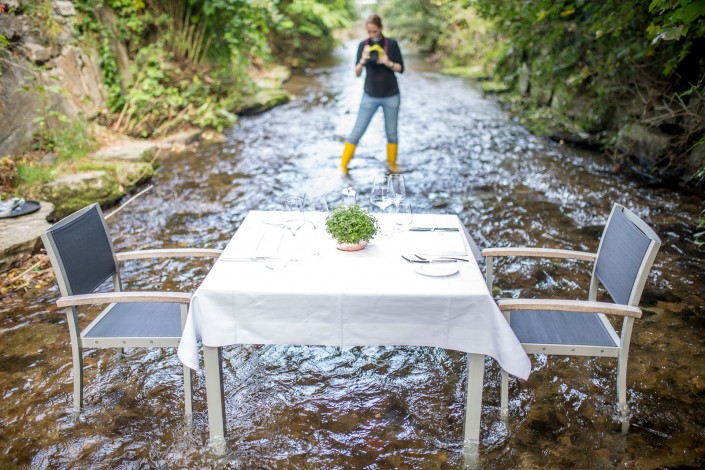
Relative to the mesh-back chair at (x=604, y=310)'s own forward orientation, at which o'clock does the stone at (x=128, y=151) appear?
The stone is roughly at 1 o'clock from the mesh-back chair.

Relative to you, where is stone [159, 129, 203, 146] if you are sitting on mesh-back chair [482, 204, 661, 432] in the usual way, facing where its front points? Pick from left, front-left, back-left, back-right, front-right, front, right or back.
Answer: front-right

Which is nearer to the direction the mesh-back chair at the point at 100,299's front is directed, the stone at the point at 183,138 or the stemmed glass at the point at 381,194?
the stemmed glass

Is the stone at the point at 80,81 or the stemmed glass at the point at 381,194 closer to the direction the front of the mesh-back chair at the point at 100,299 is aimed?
the stemmed glass

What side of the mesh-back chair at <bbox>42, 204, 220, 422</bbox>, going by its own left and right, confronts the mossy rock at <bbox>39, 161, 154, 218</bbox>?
left

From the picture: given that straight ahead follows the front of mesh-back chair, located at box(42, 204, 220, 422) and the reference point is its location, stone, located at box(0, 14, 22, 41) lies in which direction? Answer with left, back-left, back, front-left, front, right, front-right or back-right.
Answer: left

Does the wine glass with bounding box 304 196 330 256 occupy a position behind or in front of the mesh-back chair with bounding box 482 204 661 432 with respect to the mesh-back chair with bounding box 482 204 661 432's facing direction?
in front

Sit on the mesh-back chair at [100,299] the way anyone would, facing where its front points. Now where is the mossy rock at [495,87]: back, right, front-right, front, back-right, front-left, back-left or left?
front-left

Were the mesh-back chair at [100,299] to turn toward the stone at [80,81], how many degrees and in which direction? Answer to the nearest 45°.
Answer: approximately 90° to its left

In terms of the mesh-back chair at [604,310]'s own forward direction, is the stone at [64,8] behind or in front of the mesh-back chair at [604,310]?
in front

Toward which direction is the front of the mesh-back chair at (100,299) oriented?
to the viewer's right

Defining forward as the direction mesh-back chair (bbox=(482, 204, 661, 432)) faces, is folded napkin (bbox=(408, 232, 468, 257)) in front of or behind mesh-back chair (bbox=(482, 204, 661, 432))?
in front

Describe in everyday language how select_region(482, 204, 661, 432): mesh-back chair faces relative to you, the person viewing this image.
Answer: facing to the left of the viewer

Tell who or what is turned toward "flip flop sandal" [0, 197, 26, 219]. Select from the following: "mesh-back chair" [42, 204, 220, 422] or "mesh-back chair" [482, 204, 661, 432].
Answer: "mesh-back chair" [482, 204, 661, 432]

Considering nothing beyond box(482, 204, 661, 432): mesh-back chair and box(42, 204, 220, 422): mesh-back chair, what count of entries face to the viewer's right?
1

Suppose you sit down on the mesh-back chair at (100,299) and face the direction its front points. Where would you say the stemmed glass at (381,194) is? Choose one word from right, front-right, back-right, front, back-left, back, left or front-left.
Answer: front
